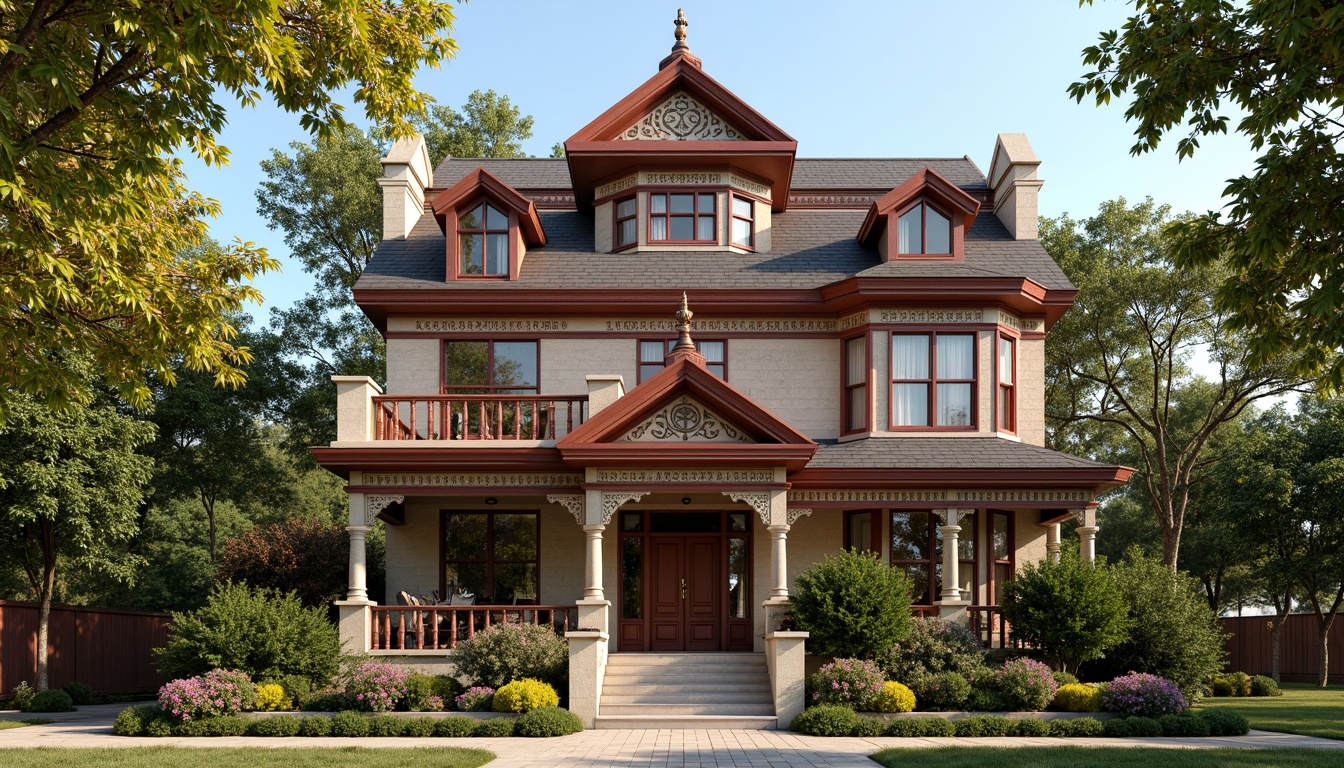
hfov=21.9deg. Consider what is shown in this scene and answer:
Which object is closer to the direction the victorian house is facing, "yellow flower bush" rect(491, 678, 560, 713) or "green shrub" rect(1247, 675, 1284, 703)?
the yellow flower bush

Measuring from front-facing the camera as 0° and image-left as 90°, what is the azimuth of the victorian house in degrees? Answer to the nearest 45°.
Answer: approximately 0°

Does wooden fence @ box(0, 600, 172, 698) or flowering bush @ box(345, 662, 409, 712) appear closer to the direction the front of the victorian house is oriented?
the flowering bush

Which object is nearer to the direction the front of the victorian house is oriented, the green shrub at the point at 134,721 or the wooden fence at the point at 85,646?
the green shrub
